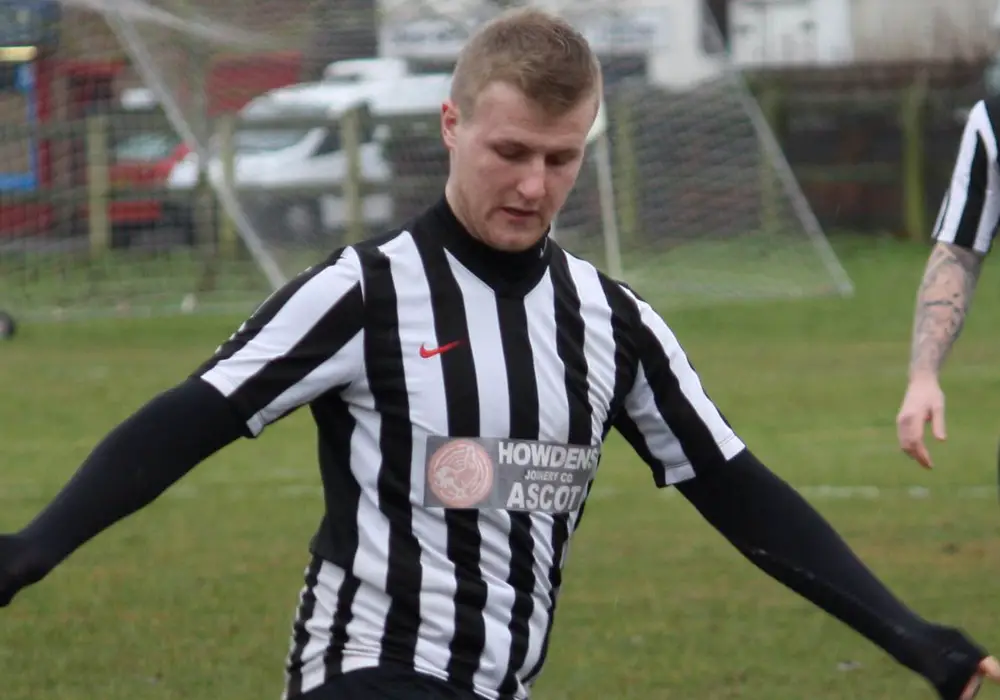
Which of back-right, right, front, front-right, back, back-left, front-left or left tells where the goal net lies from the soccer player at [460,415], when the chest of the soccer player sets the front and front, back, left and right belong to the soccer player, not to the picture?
back-left

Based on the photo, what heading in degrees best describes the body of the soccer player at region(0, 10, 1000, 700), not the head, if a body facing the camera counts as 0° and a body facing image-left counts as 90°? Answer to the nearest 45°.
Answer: approximately 315°

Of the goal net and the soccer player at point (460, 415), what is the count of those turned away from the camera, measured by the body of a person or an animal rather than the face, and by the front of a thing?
0

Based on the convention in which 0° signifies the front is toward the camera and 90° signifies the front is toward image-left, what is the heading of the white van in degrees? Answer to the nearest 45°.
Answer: approximately 45°

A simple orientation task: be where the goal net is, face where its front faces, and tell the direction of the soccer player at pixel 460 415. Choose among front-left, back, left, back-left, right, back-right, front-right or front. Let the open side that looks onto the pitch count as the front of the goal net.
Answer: front-left
